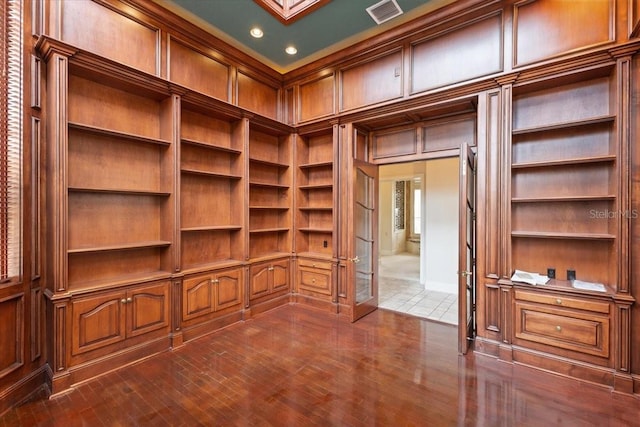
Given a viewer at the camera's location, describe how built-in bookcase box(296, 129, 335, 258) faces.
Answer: facing the viewer and to the left of the viewer

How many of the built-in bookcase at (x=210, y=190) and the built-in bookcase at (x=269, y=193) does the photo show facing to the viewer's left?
0

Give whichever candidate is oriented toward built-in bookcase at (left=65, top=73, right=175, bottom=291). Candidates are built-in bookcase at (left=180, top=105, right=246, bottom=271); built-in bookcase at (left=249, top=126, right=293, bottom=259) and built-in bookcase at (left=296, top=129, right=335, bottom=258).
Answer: built-in bookcase at (left=296, top=129, right=335, bottom=258)

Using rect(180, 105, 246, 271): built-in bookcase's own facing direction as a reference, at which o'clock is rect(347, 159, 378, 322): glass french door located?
The glass french door is roughly at 11 o'clock from the built-in bookcase.

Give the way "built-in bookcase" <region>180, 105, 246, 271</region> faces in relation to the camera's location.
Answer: facing the viewer and to the right of the viewer

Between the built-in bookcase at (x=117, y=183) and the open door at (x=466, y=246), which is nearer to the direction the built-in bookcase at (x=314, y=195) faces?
the built-in bookcase

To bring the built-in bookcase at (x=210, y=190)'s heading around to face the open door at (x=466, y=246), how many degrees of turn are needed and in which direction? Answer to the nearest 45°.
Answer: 0° — it already faces it

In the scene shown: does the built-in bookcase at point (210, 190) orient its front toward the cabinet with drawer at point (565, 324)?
yes

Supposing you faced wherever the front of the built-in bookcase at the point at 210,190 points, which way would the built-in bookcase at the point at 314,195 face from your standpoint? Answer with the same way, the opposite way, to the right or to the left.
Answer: to the right

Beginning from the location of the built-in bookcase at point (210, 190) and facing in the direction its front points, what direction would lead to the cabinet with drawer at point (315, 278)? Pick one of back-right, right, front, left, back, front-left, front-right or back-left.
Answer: front-left

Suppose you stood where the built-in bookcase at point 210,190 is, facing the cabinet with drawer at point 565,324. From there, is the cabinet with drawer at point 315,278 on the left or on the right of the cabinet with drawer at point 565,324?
left

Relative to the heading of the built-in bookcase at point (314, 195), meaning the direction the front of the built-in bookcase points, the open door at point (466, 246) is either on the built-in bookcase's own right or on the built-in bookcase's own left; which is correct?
on the built-in bookcase's own left
